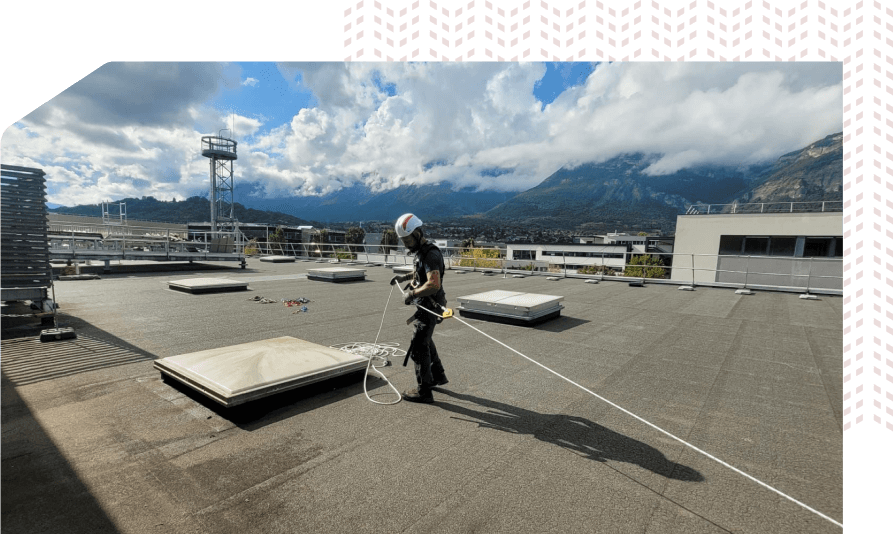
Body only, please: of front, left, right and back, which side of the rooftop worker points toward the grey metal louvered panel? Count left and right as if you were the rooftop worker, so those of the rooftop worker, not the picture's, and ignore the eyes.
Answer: front

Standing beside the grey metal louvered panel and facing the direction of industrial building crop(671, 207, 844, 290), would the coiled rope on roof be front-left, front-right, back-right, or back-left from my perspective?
front-right

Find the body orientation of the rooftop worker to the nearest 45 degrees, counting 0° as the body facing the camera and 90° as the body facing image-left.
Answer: approximately 90°

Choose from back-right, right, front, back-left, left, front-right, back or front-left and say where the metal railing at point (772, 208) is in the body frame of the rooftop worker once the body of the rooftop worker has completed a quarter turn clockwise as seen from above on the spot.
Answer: front-right

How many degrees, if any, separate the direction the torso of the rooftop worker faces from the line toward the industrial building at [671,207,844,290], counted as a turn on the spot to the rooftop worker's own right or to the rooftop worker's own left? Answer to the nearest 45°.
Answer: approximately 135° to the rooftop worker's own right
